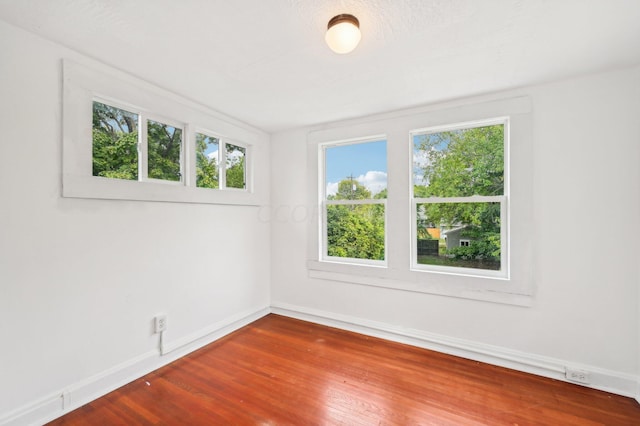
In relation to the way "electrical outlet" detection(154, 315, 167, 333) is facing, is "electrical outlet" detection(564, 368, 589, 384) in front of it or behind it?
in front

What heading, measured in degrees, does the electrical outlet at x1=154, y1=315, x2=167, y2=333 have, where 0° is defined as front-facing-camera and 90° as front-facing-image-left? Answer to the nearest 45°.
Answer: approximately 315°

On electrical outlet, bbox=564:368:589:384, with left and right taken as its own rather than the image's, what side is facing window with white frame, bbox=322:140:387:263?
right

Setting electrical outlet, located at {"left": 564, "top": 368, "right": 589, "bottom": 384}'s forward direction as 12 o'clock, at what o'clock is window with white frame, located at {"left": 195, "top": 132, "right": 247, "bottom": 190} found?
The window with white frame is roughly at 2 o'clock from the electrical outlet.

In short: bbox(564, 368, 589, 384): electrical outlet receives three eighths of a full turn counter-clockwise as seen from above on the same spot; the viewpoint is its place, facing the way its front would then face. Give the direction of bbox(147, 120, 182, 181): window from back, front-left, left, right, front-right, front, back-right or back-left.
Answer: back

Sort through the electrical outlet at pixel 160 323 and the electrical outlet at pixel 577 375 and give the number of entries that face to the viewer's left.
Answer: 0

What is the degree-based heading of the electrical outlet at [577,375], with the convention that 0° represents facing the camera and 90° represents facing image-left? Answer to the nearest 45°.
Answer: approximately 0°

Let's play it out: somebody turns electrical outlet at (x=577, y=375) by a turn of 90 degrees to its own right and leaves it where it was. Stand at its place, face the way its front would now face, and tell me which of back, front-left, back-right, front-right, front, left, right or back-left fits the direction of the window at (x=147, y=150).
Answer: front-left
